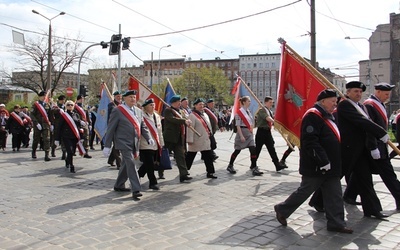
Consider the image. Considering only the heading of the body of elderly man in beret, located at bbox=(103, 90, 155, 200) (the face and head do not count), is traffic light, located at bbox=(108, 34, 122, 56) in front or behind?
behind

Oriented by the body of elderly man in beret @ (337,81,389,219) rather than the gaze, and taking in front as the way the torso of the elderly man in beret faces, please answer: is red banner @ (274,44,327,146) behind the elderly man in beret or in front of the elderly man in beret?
behind

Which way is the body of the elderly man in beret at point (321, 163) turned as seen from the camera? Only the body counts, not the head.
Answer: to the viewer's right

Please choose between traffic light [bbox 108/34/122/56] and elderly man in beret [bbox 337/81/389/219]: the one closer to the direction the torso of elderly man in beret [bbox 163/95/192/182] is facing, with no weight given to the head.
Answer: the elderly man in beret

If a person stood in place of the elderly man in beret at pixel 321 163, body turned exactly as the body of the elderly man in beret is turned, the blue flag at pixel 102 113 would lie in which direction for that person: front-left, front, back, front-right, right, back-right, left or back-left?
back-left

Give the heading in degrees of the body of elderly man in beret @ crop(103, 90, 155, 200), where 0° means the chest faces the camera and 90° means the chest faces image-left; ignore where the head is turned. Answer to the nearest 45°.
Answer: approximately 315°

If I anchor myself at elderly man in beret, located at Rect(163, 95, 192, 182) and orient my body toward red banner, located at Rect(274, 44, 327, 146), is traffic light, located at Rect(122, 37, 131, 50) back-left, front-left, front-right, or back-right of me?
back-left

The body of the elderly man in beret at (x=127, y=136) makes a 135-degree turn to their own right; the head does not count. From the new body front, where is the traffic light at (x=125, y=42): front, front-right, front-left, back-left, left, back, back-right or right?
right

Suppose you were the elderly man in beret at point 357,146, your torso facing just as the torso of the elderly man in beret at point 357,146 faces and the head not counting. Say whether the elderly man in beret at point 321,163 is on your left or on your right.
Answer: on your right

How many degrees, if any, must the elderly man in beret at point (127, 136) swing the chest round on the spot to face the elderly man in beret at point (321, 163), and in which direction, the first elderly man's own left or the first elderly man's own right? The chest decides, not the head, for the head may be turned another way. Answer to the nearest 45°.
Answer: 0° — they already face them
